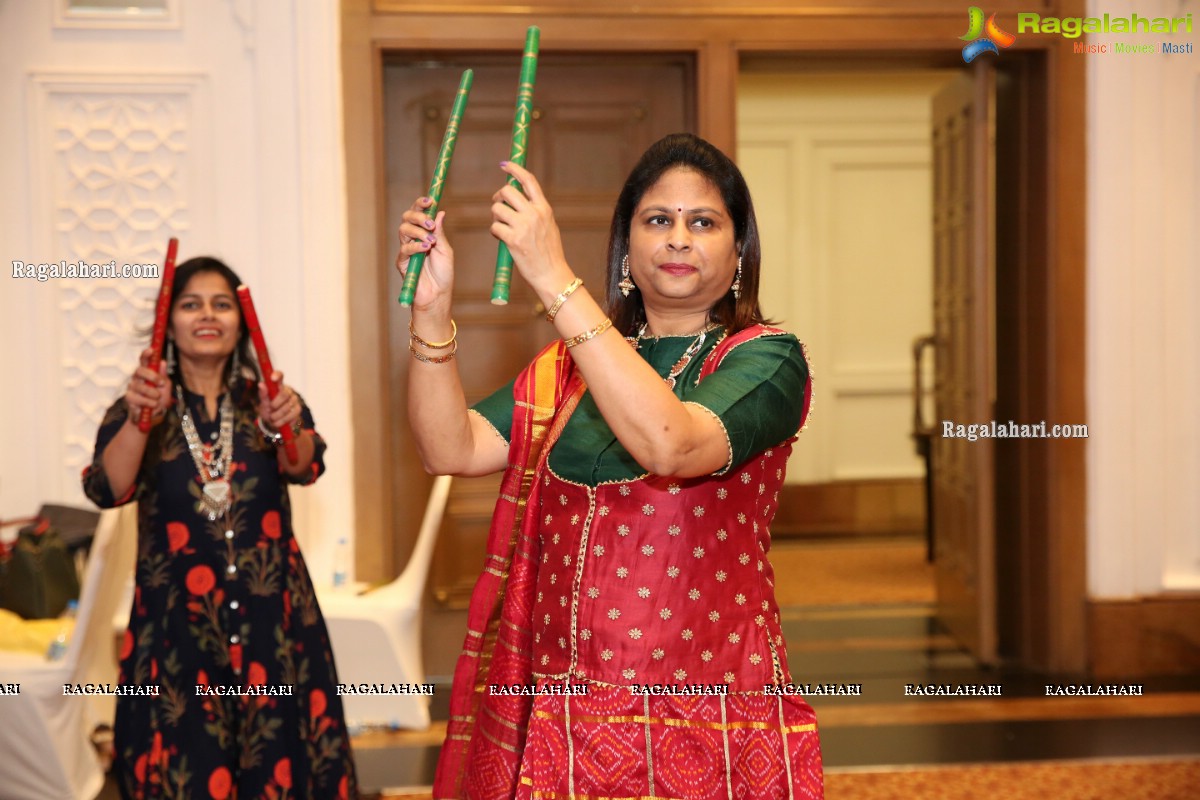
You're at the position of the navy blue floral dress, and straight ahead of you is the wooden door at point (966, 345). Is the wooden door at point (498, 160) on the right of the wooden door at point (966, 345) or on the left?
left

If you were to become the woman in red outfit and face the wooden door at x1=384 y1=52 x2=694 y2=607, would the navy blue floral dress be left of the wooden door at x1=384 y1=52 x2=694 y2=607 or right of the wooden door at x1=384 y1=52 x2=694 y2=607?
left

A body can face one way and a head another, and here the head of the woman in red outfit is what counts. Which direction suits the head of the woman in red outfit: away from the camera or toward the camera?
toward the camera

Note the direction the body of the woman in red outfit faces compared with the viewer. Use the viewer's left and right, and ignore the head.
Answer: facing the viewer and to the left of the viewer

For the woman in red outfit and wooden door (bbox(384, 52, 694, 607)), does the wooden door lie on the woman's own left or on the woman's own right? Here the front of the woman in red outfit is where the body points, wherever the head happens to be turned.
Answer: on the woman's own right

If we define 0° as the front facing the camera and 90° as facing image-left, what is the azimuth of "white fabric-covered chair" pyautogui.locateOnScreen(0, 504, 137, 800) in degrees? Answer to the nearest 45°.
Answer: approximately 90°

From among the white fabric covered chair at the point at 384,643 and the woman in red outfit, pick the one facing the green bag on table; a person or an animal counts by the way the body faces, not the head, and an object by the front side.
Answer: the white fabric covered chair

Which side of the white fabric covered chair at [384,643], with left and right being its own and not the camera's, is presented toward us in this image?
left

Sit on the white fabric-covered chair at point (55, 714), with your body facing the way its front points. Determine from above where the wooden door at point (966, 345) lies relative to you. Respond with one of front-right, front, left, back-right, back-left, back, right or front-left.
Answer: back

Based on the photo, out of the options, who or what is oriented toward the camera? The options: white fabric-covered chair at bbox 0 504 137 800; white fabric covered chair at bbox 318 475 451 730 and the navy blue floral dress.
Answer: the navy blue floral dress

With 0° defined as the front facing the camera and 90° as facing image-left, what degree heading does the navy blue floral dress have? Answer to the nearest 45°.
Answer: approximately 0°

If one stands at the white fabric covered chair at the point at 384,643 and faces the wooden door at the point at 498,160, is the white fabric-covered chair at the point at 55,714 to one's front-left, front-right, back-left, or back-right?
back-left

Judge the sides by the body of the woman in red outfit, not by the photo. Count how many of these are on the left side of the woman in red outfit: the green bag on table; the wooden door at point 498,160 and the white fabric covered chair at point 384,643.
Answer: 0

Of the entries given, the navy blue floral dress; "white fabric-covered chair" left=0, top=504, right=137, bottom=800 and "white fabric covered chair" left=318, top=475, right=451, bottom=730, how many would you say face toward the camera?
1

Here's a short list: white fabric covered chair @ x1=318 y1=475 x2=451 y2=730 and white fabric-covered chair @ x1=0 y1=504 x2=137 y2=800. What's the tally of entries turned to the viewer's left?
2
